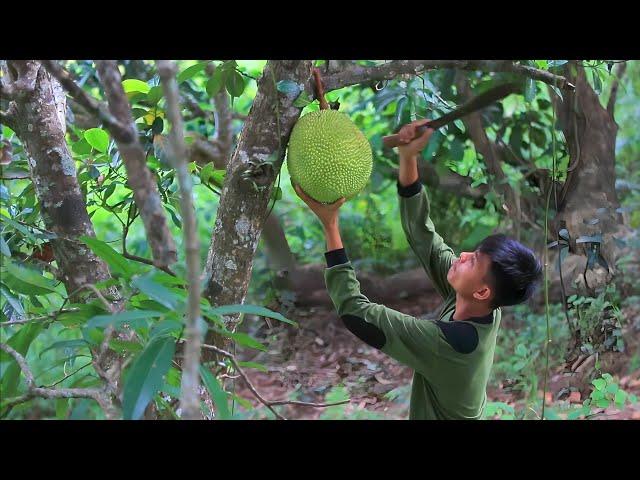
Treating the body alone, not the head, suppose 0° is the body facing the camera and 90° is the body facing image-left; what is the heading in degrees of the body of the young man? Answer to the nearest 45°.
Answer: approximately 90°

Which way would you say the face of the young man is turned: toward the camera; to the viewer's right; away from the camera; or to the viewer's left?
to the viewer's left
